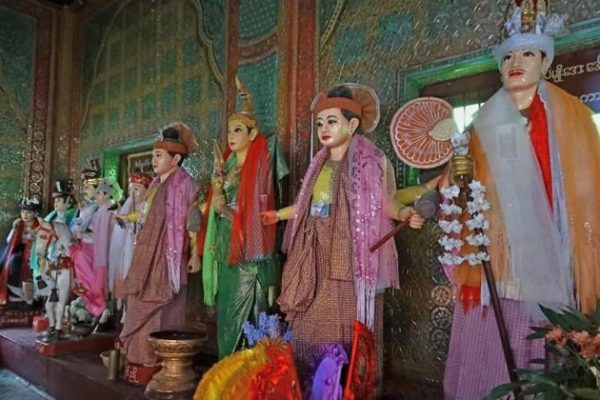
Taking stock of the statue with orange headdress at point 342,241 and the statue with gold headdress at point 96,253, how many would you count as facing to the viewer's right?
0

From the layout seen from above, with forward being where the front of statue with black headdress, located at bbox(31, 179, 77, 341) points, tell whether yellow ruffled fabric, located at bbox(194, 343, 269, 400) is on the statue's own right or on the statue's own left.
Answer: on the statue's own left

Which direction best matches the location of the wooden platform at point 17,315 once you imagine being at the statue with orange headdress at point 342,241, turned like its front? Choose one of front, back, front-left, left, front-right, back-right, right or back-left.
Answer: right

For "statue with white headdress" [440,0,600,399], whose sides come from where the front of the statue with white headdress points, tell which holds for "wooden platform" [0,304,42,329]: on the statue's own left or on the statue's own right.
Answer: on the statue's own right

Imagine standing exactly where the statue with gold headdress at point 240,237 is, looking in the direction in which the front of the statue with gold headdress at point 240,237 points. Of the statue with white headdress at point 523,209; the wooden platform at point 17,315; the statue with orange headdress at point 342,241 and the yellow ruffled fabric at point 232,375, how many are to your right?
1

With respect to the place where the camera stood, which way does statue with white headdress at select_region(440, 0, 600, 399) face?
facing the viewer and to the left of the viewer

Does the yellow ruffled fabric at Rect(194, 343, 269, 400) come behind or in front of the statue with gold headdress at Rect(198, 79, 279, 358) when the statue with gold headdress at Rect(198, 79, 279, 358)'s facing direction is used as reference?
in front
